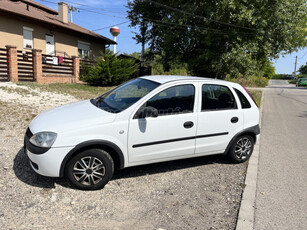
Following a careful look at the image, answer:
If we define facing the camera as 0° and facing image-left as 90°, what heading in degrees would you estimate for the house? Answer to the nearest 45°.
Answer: approximately 315°

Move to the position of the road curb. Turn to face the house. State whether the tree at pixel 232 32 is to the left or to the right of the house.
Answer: right
